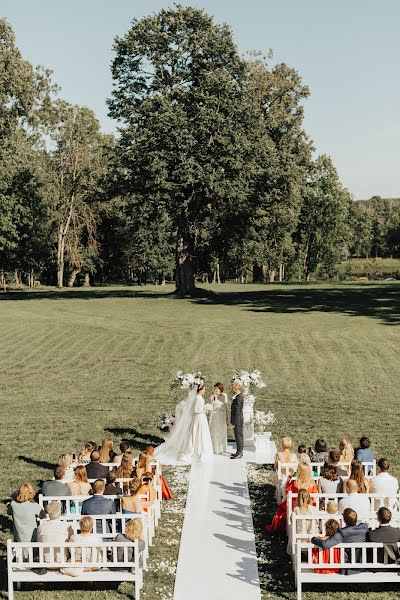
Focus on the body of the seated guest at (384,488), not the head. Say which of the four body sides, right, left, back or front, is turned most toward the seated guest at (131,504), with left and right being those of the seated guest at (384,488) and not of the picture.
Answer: left

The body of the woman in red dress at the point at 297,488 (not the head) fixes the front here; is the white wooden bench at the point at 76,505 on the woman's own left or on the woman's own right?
on the woman's own left

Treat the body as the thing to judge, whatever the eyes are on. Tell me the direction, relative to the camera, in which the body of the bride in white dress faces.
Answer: to the viewer's right

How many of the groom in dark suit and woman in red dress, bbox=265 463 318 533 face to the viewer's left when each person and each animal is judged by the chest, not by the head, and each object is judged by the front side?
1

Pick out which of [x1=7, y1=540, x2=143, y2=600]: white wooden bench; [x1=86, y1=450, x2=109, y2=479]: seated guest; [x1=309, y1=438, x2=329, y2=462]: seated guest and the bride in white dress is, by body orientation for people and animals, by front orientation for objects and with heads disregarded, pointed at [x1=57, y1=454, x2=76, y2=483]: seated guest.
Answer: the white wooden bench

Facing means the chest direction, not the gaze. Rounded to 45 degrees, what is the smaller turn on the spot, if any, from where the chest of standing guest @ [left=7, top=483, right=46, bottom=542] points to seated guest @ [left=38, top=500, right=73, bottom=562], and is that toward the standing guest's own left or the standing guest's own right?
approximately 135° to the standing guest's own right

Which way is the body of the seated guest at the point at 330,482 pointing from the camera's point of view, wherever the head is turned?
away from the camera

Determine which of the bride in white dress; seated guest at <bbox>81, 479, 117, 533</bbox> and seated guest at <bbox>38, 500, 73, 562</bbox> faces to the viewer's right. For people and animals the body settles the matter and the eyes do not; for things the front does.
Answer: the bride in white dress

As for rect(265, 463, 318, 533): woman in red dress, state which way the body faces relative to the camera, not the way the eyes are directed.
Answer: away from the camera

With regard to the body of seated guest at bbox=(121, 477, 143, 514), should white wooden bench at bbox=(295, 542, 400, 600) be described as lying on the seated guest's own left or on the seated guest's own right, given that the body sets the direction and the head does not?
on the seated guest's own right

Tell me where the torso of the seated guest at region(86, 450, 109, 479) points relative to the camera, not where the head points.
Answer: away from the camera

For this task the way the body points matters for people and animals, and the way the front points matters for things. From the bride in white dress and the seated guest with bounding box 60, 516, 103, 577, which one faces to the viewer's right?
the bride in white dress

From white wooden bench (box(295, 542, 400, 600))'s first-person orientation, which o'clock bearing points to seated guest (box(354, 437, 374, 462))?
The seated guest is roughly at 12 o'clock from the white wooden bench.

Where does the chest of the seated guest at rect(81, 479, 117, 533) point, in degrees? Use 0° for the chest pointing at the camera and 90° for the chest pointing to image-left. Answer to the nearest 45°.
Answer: approximately 180°

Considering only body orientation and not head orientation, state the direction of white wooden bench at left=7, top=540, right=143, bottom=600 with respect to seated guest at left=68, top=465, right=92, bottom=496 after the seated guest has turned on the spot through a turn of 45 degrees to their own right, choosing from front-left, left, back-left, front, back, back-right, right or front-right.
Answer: back-right

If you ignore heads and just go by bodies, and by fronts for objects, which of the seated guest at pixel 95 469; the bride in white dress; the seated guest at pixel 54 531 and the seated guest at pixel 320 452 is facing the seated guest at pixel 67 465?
the seated guest at pixel 54 531

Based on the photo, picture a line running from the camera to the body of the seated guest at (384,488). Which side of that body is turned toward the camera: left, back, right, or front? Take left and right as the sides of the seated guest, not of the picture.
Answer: back

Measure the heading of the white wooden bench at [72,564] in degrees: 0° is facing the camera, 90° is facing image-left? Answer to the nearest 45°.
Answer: approximately 180°

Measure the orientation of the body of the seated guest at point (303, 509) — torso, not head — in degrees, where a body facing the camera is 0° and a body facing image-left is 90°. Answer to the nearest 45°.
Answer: approximately 180°

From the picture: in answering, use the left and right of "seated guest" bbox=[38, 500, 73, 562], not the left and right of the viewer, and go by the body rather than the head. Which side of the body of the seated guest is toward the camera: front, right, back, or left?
back

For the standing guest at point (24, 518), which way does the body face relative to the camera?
away from the camera
